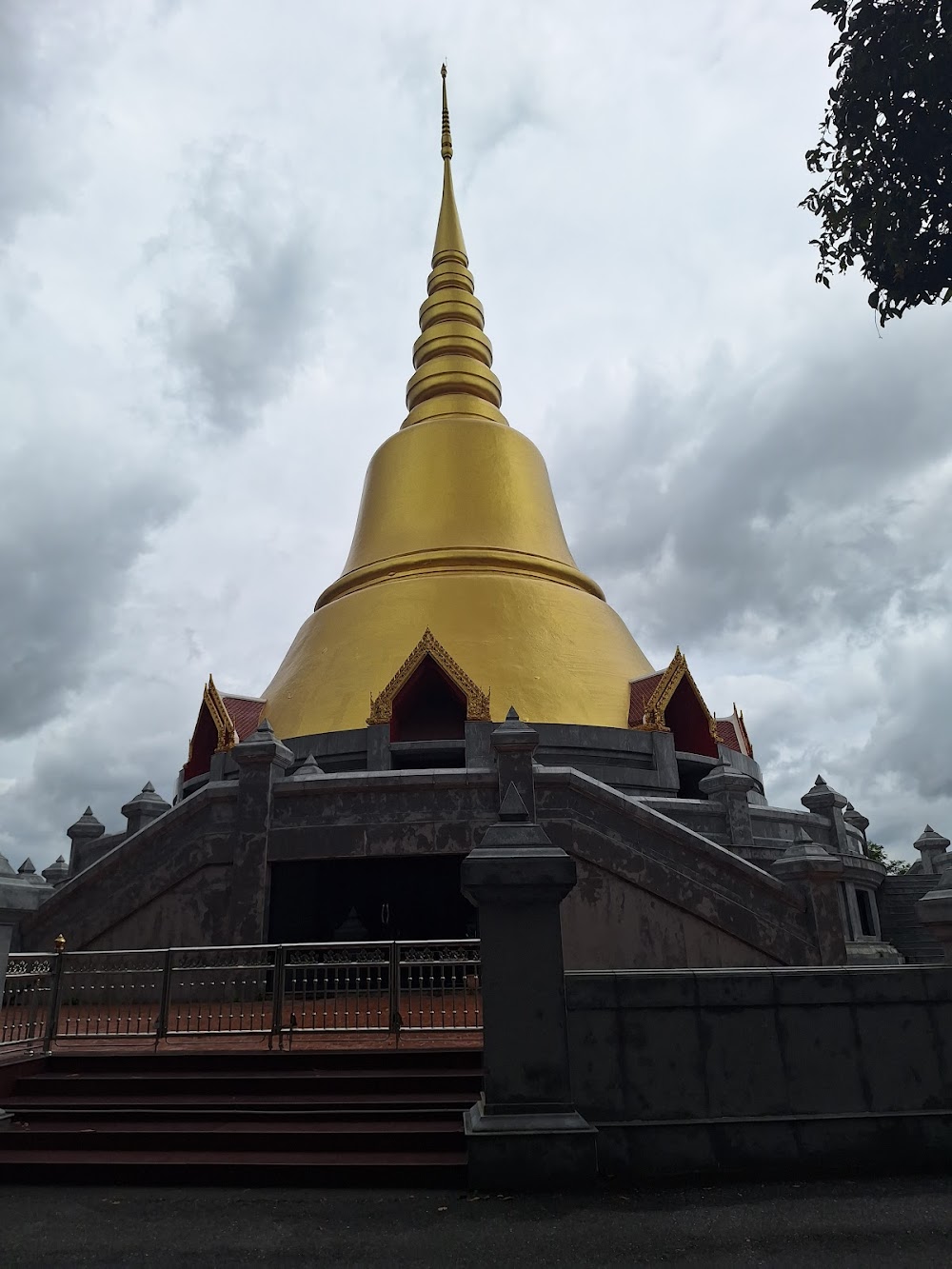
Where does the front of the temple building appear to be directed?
toward the camera
